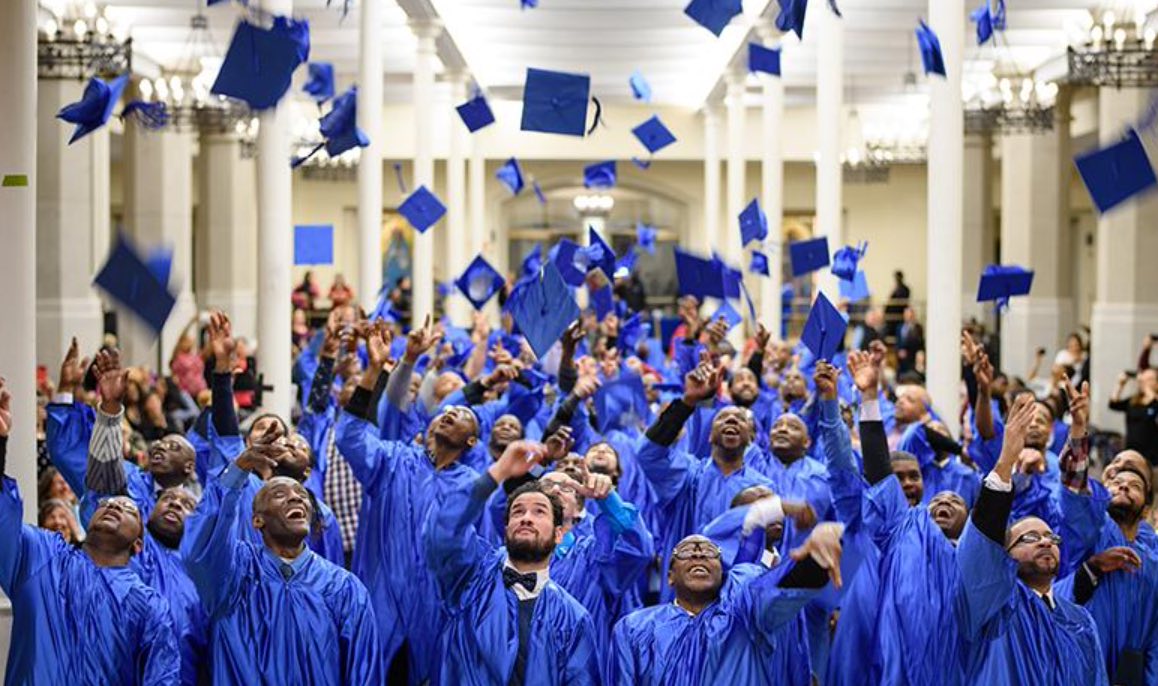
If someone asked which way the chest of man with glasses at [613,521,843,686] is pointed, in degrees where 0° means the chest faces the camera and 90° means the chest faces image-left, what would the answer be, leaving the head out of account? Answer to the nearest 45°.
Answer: approximately 0°

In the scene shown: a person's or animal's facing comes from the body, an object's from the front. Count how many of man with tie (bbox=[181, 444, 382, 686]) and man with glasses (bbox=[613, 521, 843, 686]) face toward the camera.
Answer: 2

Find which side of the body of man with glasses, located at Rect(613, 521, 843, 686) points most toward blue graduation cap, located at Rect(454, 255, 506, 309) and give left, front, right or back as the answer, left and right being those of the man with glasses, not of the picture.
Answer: back

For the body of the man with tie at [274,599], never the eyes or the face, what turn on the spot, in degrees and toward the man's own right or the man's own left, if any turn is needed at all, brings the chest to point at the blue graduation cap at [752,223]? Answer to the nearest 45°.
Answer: approximately 135° to the man's own left

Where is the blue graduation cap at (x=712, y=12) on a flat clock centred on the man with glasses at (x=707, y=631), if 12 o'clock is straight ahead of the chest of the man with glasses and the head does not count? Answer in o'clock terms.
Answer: The blue graduation cap is roughly at 6 o'clock from the man with glasses.

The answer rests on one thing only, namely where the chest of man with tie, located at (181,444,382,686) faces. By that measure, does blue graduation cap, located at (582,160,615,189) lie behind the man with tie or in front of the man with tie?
behind

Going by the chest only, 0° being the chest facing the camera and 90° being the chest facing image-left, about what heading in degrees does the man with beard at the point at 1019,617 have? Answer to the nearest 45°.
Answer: approximately 315°

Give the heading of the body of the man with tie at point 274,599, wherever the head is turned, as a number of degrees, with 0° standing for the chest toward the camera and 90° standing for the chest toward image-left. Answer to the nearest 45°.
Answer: approximately 0°

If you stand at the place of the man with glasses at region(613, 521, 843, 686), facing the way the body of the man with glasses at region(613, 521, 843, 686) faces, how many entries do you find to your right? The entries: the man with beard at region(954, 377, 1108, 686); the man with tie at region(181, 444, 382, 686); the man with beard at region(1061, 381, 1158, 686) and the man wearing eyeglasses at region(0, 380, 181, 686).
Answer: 2

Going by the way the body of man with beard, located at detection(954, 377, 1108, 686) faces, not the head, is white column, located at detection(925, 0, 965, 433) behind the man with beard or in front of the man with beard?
behind

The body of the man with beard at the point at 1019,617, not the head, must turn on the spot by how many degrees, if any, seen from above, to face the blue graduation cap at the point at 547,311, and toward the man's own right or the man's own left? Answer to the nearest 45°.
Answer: approximately 180°

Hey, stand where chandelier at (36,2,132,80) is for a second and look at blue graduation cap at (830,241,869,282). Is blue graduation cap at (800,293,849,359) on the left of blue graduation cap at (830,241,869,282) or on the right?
right
